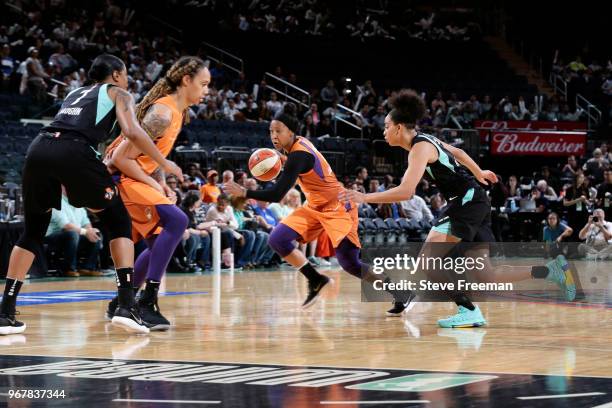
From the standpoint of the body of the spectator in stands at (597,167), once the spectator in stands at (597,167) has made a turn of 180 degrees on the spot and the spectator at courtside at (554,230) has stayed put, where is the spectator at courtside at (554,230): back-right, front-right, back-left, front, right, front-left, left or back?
back

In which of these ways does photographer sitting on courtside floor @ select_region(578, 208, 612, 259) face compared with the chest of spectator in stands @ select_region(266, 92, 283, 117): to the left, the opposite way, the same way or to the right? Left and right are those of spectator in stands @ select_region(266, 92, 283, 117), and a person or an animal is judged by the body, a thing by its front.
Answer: the same way

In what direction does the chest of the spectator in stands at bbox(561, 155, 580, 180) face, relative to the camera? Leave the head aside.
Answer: toward the camera

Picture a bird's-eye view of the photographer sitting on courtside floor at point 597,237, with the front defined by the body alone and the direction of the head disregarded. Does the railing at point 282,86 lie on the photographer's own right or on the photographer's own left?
on the photographer's own right

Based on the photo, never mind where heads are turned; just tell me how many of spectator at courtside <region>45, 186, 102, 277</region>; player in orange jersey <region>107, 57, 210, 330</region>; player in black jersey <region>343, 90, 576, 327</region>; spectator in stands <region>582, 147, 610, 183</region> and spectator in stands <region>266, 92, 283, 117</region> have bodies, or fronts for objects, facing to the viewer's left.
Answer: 1

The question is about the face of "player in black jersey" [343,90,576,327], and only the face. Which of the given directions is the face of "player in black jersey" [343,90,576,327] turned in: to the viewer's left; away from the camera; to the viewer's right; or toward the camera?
to the viewer's left

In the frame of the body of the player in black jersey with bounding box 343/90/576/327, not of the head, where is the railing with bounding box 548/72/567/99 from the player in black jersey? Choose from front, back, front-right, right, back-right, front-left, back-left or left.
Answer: right

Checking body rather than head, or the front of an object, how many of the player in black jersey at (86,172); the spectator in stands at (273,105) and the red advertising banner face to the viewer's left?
0

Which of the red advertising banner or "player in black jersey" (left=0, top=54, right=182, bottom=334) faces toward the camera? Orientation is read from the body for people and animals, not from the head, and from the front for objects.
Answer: the red advertising banner

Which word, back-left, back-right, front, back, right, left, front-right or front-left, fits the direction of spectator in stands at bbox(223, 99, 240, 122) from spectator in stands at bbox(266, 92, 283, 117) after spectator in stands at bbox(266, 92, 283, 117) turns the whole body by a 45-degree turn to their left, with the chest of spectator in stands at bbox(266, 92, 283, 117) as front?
right

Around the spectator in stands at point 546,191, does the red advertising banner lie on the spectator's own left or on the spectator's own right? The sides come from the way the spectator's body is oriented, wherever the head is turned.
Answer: on the spectator's own right

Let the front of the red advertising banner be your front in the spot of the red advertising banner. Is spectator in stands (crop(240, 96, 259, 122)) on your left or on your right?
on your right

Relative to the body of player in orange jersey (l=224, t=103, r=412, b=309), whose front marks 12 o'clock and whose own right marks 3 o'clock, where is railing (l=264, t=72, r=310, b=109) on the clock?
The railing is roughly at 3 o'clock from the player in orange jersey.

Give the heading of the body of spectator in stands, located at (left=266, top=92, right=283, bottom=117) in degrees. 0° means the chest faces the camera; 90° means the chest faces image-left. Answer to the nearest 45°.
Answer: approximately 0°

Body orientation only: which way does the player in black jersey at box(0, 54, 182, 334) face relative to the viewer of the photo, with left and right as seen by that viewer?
facing away from the viewer and to the right of the viewer

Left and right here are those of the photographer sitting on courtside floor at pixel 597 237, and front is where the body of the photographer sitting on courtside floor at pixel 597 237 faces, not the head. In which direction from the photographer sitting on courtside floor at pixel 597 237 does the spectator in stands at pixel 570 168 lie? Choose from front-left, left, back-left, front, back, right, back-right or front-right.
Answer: back

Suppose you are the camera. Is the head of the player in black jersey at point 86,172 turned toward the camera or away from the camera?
away from the camera

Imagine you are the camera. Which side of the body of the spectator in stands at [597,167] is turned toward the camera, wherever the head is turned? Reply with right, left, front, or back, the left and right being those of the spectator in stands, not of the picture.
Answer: front

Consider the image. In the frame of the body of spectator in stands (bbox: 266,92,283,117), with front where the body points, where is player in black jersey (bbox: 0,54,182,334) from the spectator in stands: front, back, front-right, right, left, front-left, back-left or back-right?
front
